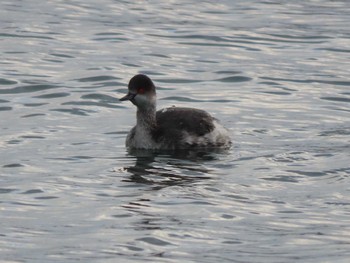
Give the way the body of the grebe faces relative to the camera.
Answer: to the viewer's left
